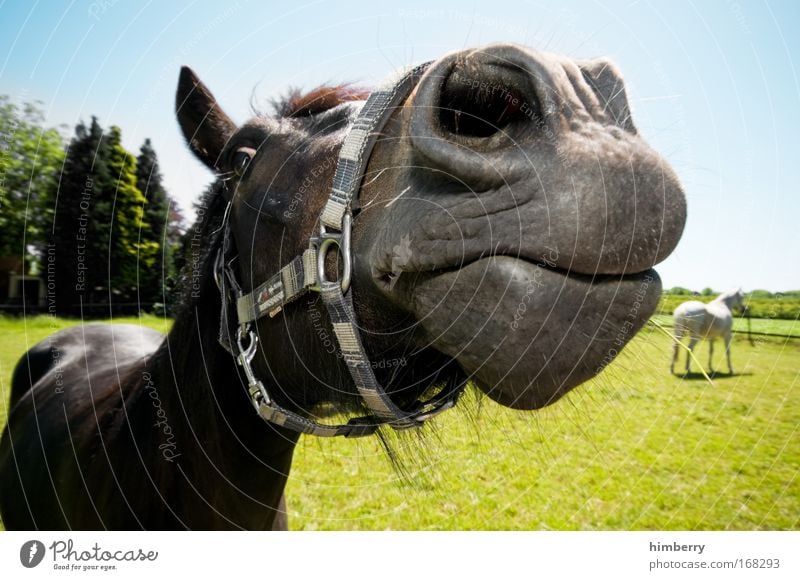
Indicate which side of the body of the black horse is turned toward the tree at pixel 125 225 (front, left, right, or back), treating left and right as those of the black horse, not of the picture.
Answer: back

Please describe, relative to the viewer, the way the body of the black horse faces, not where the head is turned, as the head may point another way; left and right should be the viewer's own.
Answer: facing the viewer and to the right of the viewer

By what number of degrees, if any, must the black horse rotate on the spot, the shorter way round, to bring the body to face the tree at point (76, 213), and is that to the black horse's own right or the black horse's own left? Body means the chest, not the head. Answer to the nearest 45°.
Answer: approximately 180°

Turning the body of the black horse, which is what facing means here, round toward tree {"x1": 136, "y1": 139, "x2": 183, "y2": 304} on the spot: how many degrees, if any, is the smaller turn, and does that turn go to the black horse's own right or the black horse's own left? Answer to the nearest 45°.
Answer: approximately 180°

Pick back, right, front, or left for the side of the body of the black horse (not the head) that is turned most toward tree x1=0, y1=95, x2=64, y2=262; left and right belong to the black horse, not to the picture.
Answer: back
